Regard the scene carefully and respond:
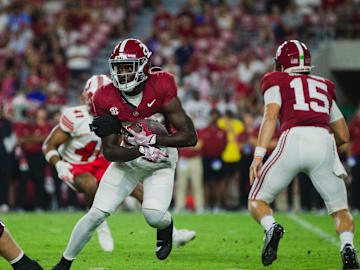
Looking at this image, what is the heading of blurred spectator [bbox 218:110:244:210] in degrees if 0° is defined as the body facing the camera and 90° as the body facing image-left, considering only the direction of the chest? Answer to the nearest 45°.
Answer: approximately 0°

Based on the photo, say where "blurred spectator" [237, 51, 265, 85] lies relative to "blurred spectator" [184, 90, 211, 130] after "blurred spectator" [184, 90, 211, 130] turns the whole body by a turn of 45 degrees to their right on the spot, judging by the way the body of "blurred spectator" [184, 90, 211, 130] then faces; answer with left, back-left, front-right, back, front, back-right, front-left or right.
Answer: back

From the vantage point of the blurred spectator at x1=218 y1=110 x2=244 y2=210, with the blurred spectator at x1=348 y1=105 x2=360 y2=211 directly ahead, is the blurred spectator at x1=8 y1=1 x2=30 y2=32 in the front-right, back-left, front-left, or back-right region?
back-left

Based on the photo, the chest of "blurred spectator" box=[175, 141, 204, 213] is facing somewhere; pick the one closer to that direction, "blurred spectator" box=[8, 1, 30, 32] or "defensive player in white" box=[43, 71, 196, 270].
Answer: the defensive player in white

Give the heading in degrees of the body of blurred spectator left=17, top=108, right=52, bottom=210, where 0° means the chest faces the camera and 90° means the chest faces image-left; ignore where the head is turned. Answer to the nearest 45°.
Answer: approximately 0°

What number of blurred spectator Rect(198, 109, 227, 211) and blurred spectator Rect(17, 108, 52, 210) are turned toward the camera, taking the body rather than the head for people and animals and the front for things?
2

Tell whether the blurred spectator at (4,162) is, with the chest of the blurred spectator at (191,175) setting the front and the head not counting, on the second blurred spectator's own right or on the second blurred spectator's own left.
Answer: on the second blurred spectator's own right

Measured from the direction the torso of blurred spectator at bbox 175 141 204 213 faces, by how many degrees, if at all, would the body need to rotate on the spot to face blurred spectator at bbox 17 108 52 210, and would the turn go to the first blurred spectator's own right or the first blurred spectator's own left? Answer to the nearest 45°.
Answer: approximately 90° to the first blurred spectator's own right
